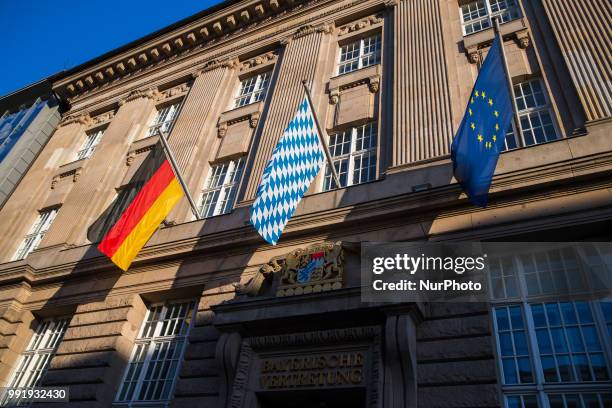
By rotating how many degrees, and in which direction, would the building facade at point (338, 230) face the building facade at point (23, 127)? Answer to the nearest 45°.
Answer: approximately 90° to its right
